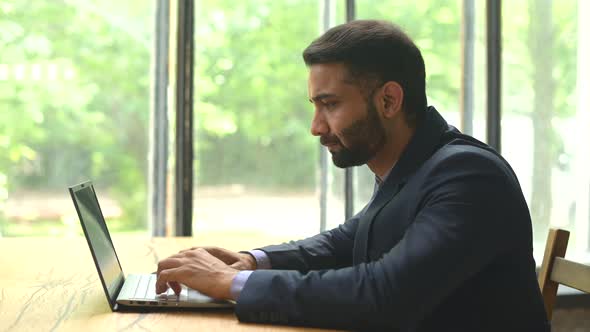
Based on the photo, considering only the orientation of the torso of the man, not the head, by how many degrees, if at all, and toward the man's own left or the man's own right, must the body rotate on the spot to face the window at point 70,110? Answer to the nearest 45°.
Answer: approximately 45° to the man's own right

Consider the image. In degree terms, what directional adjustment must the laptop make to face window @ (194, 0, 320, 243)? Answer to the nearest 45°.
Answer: approximately 90° to its left

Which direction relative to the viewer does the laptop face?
to the viewer's right

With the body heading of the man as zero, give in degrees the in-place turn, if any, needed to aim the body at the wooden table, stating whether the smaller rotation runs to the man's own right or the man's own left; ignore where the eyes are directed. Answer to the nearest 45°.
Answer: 0° — they already face it

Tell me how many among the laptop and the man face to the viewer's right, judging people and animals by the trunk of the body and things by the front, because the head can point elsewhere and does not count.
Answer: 1

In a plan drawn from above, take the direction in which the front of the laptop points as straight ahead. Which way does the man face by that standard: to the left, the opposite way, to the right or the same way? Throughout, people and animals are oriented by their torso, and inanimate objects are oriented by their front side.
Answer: the opposite way

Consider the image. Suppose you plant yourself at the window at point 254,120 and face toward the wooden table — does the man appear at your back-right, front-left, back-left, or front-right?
front-left

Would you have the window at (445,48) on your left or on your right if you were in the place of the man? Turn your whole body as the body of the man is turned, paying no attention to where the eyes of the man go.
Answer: on your right

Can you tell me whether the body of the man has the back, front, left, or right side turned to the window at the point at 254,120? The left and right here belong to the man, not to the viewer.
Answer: right

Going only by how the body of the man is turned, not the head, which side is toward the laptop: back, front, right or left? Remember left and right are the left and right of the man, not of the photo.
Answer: front

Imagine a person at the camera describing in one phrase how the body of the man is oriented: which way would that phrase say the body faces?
to the viewer's left

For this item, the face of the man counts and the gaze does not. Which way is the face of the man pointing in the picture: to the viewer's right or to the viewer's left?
to the viewer's left

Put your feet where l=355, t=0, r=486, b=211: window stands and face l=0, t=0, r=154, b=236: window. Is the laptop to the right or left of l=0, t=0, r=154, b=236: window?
left
